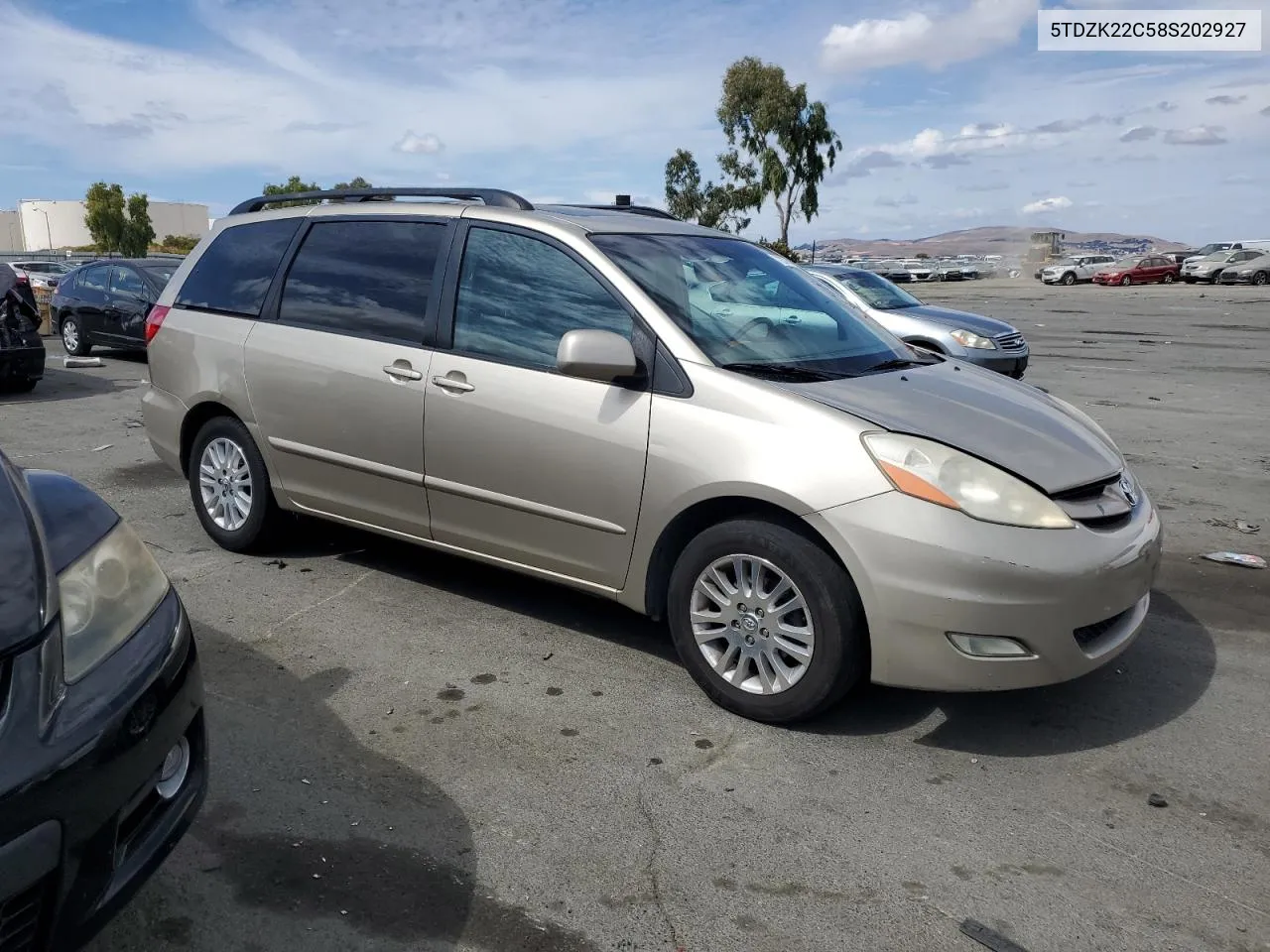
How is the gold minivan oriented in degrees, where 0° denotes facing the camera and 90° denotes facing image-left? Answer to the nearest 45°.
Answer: approximately 315°

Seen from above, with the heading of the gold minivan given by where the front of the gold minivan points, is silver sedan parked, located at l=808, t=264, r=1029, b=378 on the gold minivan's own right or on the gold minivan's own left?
on the gold minivan's own left

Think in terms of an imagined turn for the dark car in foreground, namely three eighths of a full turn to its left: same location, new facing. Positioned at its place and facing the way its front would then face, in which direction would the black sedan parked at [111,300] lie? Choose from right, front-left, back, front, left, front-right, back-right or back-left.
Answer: front

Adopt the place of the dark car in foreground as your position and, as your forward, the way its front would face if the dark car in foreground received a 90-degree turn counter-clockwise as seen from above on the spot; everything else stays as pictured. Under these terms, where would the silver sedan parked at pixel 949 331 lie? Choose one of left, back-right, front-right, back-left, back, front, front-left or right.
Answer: front
